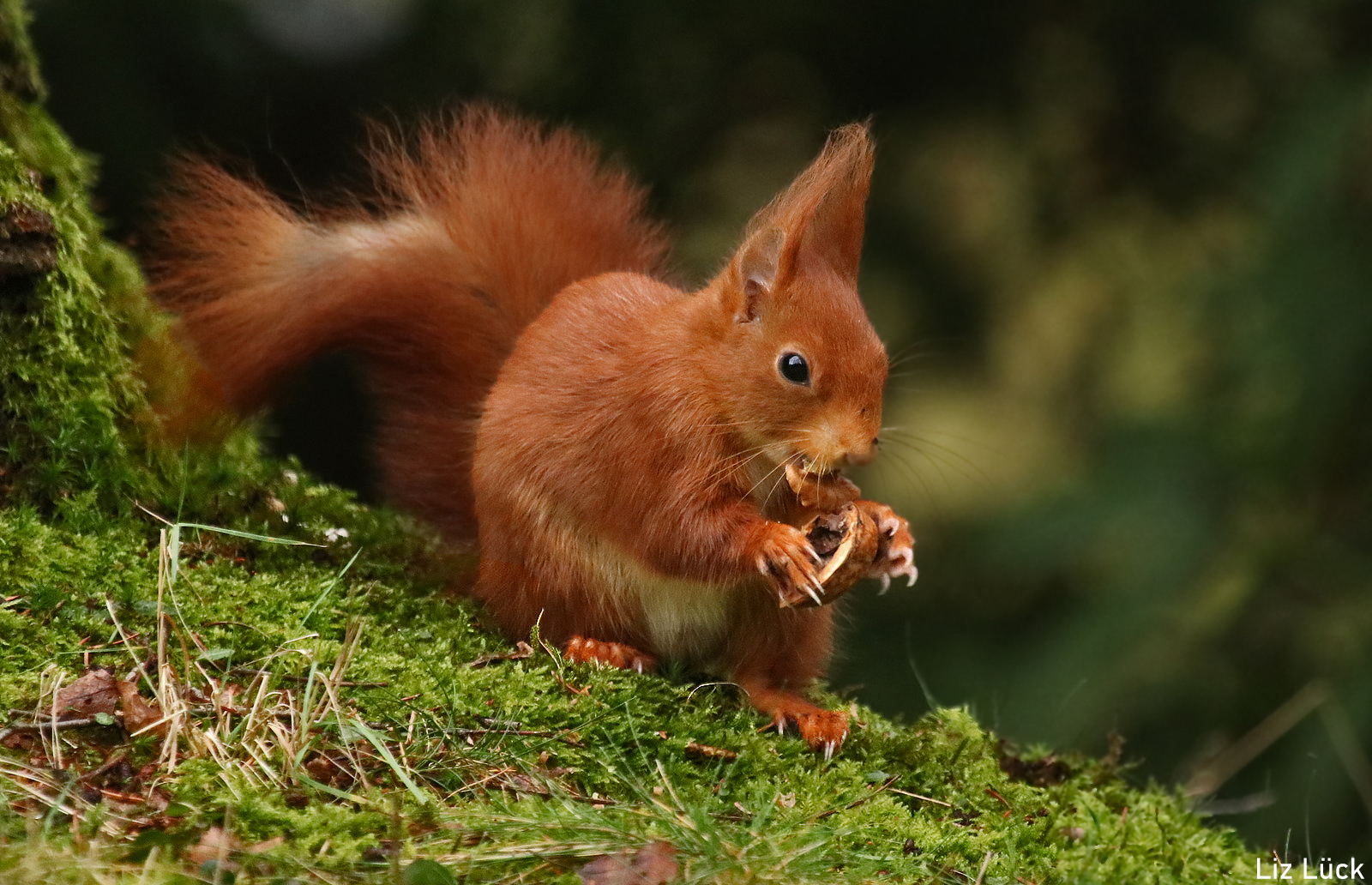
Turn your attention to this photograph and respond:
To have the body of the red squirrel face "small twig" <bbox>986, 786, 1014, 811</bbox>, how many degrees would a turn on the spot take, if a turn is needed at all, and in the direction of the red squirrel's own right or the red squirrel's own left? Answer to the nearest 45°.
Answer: approximately 45° to the red squirrel's own left

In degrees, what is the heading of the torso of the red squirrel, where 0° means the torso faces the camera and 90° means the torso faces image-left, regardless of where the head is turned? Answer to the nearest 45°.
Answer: approximately 315°

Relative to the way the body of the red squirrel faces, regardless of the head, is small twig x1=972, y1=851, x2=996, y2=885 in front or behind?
in front

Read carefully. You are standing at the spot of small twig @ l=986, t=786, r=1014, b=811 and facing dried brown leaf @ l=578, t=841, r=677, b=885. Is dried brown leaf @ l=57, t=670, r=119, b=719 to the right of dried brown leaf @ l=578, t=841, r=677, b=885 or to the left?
right
